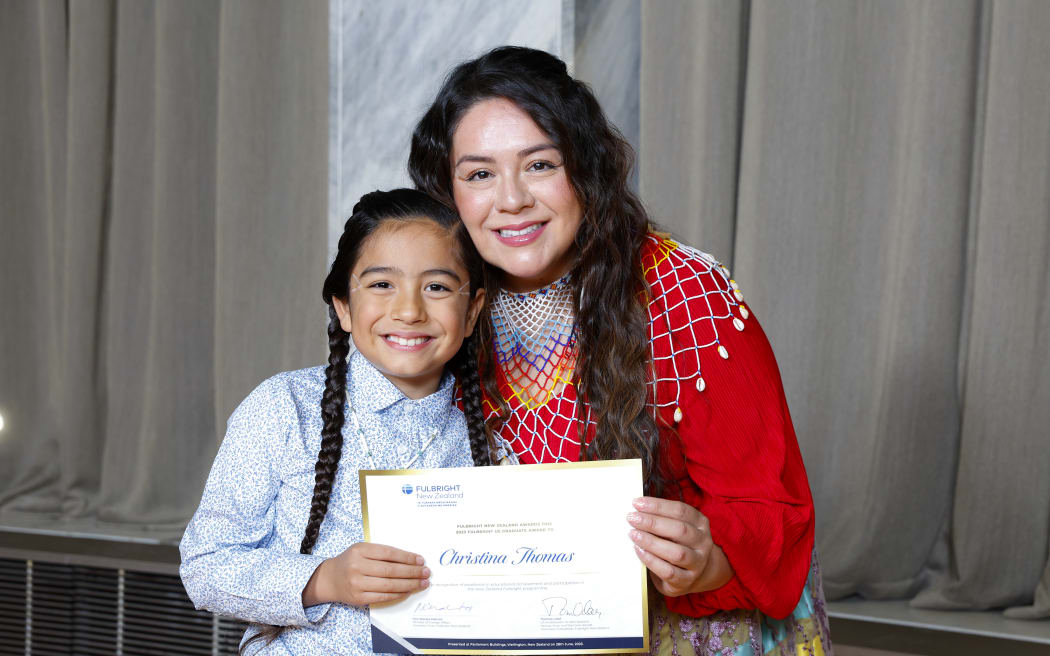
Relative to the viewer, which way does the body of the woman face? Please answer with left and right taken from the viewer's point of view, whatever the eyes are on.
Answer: facing the viewer and to the left of the viewer
